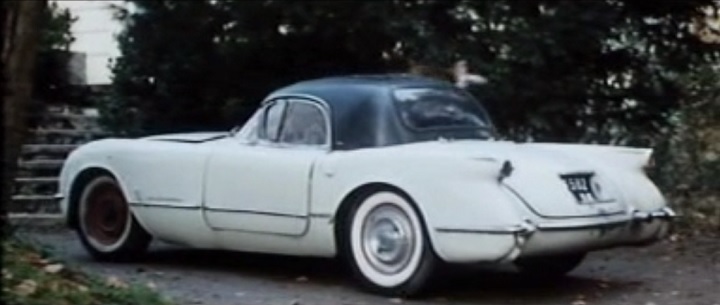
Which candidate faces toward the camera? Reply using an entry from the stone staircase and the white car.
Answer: the stone staircase

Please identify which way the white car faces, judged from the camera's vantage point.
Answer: facing away from the viewer and to the left of the viewer

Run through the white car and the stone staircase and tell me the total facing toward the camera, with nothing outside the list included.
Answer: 1

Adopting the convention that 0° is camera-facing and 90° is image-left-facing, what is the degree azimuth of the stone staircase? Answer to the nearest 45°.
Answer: approximately 0°

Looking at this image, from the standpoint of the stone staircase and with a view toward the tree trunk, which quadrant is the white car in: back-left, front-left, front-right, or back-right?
front-left

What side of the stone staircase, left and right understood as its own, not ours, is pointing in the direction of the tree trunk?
front

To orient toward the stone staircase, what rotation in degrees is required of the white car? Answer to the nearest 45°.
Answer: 0° — it already faces it

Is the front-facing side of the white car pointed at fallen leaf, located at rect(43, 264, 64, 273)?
no

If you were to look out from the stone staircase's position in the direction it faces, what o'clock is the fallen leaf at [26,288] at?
The fallen leaf is roughly at 12 o'clock from the stone staircase.

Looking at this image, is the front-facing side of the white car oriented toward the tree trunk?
yes
